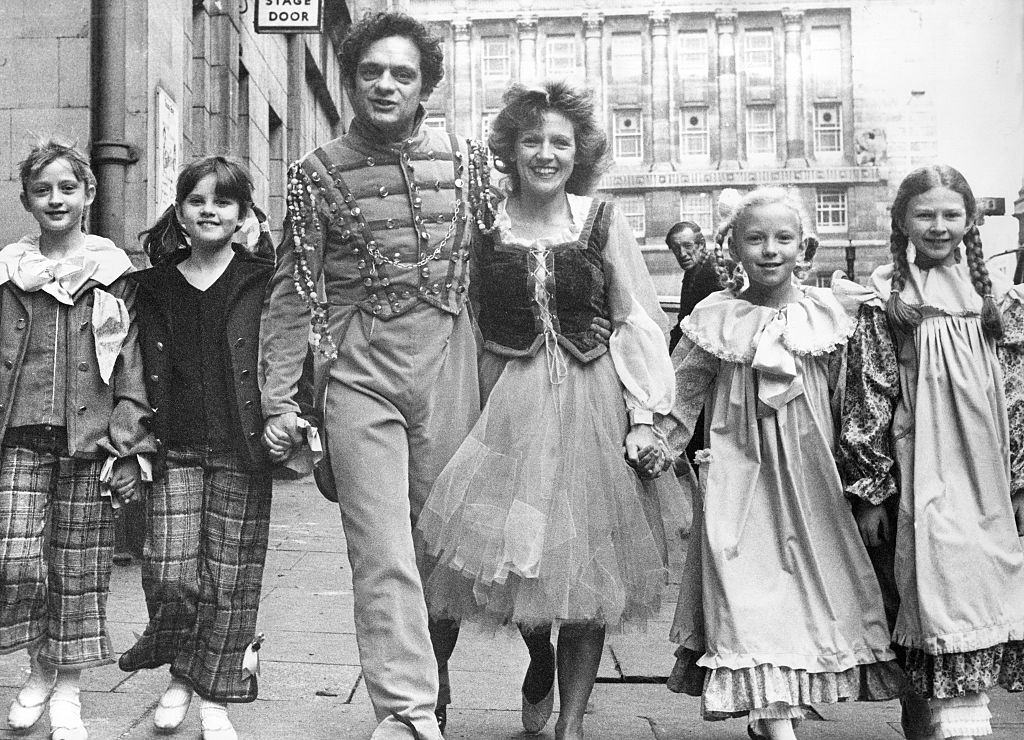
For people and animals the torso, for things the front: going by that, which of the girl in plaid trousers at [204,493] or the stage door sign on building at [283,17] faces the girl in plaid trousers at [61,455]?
the stage door sign on building

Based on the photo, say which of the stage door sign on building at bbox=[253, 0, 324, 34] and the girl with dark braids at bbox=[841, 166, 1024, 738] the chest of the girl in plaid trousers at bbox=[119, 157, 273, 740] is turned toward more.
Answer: the girl with dark braids

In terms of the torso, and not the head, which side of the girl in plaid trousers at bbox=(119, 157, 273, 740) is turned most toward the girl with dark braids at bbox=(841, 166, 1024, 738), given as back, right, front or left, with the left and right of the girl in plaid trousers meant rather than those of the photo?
left

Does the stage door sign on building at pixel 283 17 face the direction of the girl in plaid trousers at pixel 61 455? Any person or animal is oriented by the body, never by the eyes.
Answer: yes

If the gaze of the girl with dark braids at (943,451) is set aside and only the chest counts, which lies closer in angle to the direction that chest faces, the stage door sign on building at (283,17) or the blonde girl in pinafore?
the blonde girl in pinafore

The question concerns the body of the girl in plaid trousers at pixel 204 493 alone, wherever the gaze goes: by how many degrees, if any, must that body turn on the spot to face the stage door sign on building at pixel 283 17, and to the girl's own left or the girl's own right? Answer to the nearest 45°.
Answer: approximately 180°

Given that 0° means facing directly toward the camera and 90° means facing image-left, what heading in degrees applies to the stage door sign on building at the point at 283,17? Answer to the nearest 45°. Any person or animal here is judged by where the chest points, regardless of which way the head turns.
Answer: approximately 0°
